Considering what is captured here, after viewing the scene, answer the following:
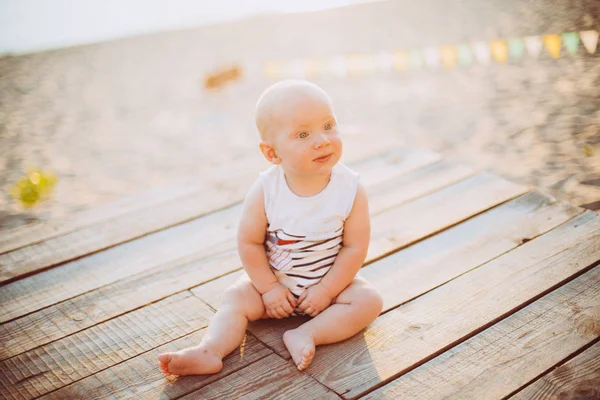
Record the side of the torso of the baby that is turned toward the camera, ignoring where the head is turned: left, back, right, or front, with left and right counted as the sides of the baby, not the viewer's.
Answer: front

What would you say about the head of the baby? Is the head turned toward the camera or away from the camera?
toward the camera
